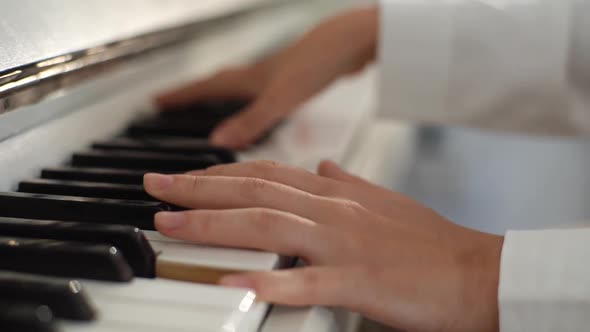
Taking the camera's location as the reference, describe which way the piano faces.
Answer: facing the viewer and to the right of the viewer
